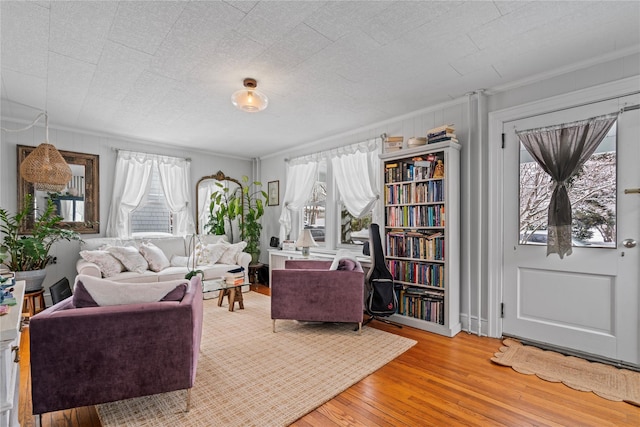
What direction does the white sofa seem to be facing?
toward the camera

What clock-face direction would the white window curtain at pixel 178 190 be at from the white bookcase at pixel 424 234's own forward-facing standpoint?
The white window curtain is roughly at 2 o'clock from the white bookcase.

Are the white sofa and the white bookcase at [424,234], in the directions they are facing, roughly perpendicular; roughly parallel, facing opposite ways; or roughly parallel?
roughly perpendicular

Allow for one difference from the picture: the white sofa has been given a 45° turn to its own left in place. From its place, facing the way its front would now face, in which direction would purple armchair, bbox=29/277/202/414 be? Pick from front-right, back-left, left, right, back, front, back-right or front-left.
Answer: front-right

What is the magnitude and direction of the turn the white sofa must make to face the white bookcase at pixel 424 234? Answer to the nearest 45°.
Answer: approximately 45° to its left

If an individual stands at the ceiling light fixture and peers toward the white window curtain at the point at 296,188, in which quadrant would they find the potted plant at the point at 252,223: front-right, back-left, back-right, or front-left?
front-left

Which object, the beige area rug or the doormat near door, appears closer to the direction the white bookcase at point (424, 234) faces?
the beige area rug

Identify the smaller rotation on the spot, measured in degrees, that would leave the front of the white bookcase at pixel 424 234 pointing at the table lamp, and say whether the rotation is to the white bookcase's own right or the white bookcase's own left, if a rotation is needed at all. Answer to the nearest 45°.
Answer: approximately 45° to the white bookcase's own right

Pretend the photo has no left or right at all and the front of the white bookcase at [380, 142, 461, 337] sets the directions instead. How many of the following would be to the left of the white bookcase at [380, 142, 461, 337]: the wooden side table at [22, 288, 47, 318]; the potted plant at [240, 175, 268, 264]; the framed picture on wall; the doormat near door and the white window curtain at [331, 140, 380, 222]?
1
